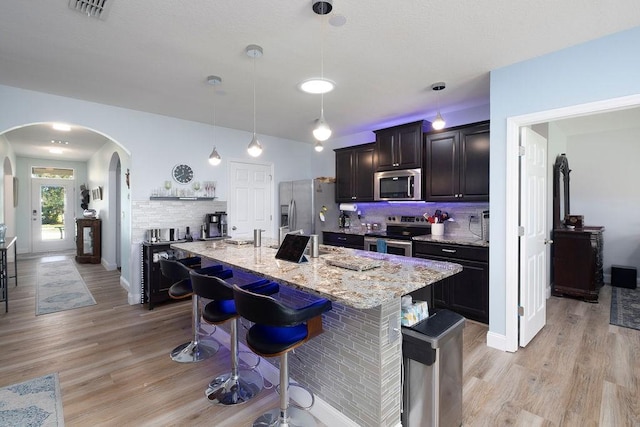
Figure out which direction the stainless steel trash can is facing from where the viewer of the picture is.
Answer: facing the viewer and to the left of the viewer

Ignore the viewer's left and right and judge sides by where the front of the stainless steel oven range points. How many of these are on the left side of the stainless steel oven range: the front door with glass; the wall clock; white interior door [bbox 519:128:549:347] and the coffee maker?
1

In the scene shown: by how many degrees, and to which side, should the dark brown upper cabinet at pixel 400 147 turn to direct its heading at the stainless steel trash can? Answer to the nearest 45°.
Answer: approximately 45° to its left

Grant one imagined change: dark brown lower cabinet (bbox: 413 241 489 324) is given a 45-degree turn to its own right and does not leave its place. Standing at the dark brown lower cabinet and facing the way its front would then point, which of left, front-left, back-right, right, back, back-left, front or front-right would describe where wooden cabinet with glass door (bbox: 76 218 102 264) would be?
front

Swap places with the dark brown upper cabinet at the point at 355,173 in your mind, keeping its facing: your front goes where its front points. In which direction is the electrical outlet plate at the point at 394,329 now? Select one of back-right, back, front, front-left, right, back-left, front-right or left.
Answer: front-left

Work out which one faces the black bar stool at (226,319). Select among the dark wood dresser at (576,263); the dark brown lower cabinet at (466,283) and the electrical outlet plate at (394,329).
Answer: the dark brown lower cabinet

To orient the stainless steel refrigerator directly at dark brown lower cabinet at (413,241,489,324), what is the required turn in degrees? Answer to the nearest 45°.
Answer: approximately 90° to its left

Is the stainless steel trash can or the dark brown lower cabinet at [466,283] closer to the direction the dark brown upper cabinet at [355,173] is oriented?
the stainless steel trash can

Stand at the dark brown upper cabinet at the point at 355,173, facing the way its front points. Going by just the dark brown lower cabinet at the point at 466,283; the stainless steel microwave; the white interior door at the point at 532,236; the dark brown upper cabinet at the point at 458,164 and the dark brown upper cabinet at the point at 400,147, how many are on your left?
5
